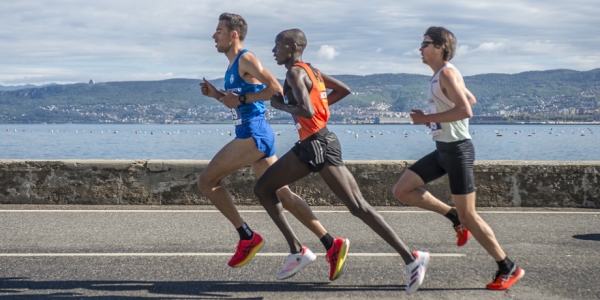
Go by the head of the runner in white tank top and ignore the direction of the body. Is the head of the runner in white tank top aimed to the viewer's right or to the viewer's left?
to the viewer's left

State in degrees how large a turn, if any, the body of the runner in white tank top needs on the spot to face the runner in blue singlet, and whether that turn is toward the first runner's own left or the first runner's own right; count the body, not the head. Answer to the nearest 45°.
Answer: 0° — they already face them

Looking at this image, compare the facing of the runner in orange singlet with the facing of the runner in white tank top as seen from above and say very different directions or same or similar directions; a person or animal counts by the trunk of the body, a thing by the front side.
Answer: same or similar directions

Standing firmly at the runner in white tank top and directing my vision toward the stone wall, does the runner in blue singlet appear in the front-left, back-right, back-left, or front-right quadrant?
front-left

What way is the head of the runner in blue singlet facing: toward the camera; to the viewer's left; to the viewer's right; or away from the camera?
to the viewer's left

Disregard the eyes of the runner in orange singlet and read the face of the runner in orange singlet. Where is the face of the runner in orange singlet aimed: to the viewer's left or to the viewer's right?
to the viewer's left

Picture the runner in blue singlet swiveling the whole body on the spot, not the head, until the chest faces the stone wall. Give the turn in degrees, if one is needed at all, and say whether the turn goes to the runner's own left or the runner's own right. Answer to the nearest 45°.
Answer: approximately 90° to the runner's own right

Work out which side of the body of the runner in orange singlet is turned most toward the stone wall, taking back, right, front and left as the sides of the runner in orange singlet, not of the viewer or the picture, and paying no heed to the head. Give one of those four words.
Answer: right

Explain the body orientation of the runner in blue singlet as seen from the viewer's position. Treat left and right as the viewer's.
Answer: facing to the left of the viewer

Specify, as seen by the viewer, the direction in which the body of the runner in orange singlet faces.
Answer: to the viewer's left

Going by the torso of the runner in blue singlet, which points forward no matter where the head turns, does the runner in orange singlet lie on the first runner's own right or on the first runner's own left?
on the first runner's own left

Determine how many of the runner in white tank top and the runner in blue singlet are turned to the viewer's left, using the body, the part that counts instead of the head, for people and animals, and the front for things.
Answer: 2

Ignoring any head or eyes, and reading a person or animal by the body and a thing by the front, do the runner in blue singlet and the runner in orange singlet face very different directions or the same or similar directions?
same or similar directions

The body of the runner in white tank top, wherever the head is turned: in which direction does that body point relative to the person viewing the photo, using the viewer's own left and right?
facing to the left of the viewer

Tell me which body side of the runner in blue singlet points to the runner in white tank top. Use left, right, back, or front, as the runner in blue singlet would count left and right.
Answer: back

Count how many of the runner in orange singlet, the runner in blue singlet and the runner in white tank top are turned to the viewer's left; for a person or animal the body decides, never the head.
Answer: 3
